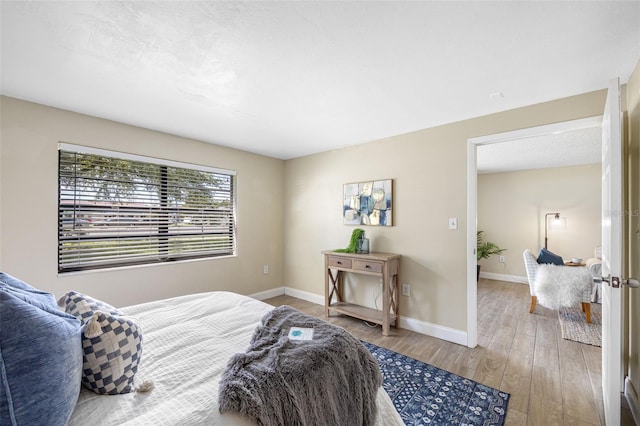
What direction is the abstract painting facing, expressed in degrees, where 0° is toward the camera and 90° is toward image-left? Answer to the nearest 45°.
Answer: approximately 45°

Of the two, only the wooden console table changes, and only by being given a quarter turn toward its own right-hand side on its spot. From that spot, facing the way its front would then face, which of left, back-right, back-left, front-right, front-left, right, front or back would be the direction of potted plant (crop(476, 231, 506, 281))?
right

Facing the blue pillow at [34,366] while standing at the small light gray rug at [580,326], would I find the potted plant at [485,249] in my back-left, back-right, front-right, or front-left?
back-right

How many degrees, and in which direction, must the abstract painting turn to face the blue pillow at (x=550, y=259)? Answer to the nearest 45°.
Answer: approximately 135° to its left

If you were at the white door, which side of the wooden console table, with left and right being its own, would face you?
left

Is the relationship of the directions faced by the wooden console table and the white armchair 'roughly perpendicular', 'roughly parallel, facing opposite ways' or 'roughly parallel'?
roughly perpendicular

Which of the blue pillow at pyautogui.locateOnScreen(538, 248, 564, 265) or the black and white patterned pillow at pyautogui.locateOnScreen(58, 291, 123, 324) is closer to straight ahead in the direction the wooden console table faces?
the black and white patterned pillow
